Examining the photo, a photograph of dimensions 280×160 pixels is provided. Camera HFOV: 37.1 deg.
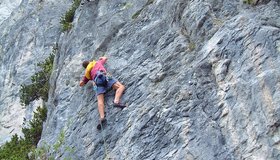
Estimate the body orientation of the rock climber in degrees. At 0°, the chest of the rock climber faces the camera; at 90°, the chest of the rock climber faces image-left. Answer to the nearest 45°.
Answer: approximately 180°
